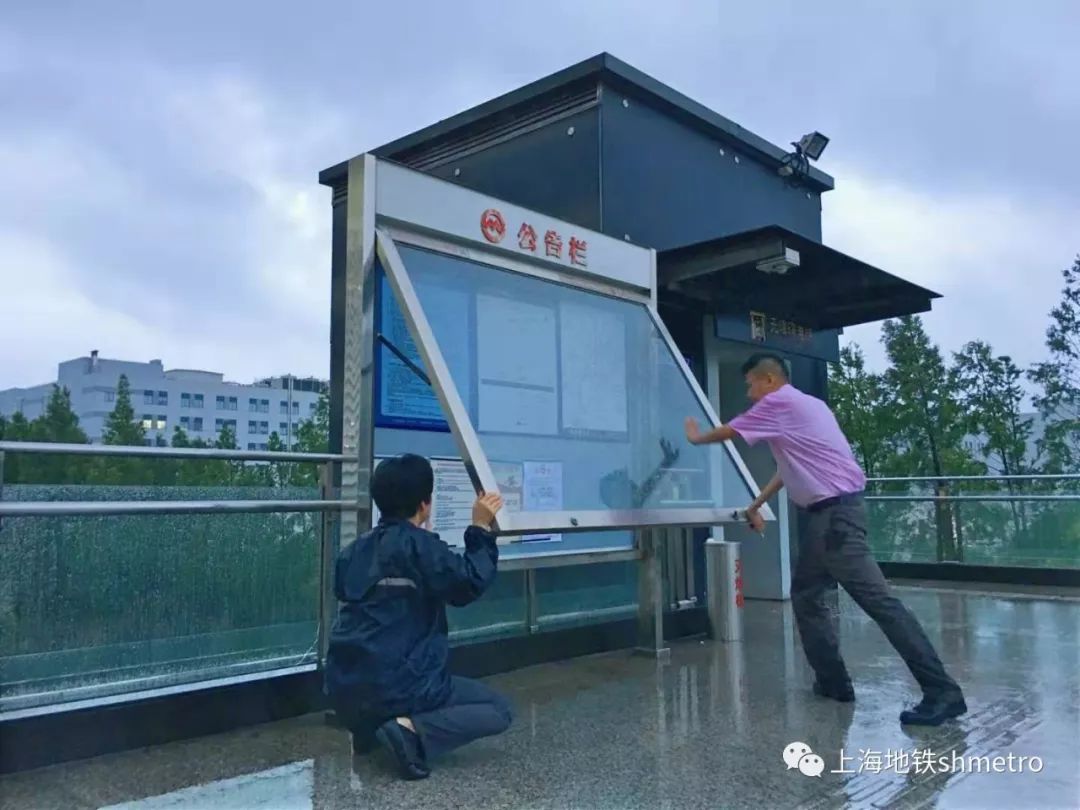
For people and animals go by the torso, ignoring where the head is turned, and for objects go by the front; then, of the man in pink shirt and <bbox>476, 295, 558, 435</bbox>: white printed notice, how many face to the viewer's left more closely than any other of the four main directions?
1

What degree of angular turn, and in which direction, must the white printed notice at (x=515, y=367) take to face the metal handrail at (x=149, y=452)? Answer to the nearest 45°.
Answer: approximately 90° to its right

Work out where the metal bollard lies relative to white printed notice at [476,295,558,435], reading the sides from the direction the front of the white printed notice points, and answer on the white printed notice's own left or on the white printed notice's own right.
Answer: on the white printed notice's own left

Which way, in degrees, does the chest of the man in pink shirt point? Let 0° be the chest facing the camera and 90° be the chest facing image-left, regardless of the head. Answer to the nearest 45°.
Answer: approximately 90°

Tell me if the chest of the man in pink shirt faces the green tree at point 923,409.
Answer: no

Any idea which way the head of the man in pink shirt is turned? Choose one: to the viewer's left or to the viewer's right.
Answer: to the viewer's left

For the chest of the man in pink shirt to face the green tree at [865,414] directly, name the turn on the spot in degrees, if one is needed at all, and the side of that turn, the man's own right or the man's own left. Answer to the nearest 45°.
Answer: approximately 90° to the man's own right

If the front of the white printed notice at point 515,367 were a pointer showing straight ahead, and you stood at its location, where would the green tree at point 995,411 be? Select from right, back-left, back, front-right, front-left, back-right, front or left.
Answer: left

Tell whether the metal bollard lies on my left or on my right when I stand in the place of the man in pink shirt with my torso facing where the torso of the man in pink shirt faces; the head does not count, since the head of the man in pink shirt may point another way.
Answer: on my right

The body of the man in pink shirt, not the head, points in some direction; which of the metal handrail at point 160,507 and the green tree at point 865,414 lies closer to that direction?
the metal handrail

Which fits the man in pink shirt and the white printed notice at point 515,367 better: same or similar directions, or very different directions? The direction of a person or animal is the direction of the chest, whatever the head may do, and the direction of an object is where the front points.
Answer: very different directions

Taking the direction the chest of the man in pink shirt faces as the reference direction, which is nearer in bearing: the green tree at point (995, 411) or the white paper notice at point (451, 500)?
the white paper notice

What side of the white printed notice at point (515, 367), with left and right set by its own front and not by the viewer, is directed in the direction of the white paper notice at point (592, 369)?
left
